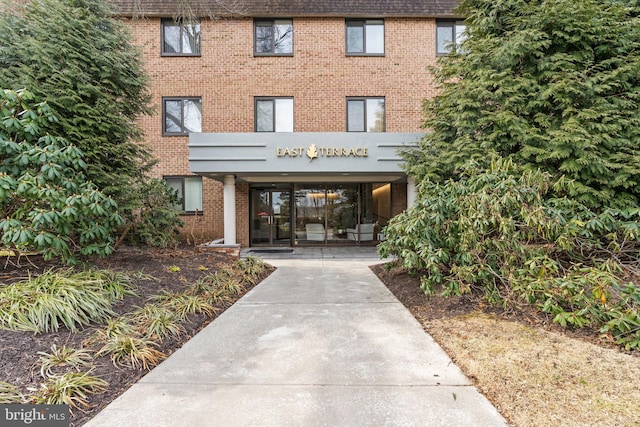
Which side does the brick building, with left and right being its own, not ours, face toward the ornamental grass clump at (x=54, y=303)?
front

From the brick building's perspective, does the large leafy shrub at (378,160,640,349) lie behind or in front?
in front

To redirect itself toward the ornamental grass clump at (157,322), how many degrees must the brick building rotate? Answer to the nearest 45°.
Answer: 0° — it already faces it

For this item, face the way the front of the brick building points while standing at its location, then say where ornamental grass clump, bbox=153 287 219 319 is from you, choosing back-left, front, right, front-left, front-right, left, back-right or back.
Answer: front

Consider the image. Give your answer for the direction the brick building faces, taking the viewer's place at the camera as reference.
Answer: facing the viewer

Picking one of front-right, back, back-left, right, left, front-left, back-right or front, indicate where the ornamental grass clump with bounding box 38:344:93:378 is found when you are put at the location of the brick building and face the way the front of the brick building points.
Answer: front

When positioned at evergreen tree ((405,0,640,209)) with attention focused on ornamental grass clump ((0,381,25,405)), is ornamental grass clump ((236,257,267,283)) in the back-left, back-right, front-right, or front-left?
front-right

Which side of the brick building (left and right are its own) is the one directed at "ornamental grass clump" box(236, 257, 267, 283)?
front

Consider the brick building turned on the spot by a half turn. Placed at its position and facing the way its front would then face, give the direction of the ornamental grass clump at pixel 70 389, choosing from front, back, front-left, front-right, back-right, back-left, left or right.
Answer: back

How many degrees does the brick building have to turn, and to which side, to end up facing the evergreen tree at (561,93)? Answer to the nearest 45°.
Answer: approximately 45° to its left

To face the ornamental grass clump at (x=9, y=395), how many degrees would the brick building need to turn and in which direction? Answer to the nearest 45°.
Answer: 0° — it already faces it

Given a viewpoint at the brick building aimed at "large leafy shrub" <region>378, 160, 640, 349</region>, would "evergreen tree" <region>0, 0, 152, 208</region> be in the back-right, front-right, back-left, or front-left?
front-right
